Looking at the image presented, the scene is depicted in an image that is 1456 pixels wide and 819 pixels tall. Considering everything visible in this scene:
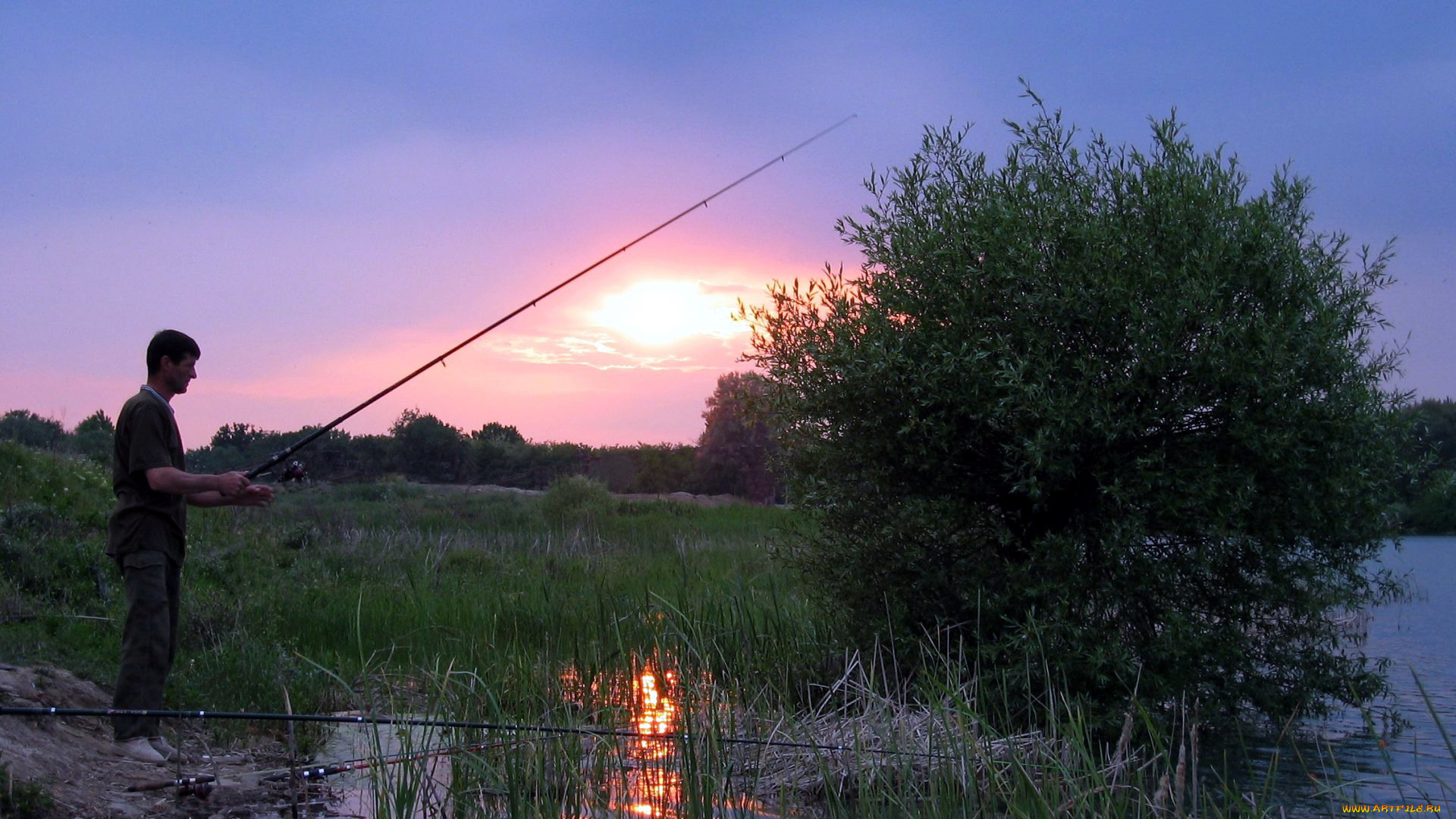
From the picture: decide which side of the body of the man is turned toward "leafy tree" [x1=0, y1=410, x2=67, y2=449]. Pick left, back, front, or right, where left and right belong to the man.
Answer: left

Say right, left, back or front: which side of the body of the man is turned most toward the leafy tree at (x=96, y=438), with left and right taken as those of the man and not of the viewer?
left

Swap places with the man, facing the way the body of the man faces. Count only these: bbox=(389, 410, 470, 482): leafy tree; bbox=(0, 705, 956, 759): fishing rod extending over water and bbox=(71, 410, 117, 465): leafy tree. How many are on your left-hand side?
2

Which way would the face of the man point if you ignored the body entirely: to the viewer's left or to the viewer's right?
to the viewer's right

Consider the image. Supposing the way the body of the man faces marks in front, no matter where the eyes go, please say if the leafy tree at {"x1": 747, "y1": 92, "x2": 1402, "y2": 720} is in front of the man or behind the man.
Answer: in front

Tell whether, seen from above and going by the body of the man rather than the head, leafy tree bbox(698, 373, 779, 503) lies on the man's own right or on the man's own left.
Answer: on the man's own left

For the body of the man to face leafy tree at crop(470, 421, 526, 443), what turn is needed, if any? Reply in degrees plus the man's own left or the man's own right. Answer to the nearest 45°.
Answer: approximately 90° to the man's own left

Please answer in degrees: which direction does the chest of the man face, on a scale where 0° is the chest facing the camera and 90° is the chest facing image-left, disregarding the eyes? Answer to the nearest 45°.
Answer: approximately 270°
